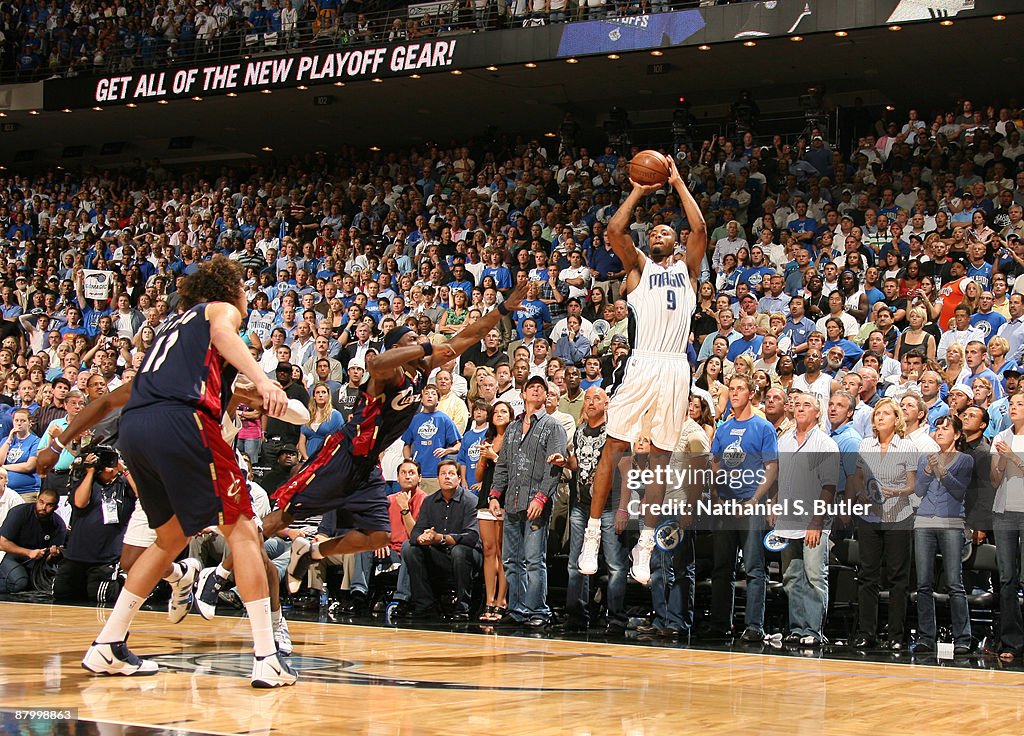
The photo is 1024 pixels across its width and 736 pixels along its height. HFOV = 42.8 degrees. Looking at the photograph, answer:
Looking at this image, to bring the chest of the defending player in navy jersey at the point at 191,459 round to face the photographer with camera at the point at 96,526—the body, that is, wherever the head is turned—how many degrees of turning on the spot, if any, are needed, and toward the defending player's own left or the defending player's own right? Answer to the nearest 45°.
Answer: approximately 45° to the defending player's own left

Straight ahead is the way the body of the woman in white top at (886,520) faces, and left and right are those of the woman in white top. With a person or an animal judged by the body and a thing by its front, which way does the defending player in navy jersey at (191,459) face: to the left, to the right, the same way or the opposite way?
the opposite way

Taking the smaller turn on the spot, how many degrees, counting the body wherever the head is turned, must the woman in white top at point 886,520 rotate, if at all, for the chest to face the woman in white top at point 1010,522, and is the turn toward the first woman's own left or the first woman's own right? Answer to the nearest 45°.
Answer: approximately 90° to the first woman's own left

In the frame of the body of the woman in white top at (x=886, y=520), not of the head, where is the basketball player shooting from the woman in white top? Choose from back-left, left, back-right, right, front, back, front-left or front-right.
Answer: front-right

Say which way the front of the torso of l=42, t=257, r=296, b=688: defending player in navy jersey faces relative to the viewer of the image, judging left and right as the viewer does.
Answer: facing away from the viewer and to the right of the viewer

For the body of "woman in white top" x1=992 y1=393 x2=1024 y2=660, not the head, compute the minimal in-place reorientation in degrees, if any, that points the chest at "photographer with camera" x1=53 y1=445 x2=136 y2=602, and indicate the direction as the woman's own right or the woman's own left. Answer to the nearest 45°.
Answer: approximately 45° to the woman's own right

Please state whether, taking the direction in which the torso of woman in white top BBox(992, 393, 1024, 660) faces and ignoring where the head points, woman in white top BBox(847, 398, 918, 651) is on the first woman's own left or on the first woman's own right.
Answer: on the first woman's own right

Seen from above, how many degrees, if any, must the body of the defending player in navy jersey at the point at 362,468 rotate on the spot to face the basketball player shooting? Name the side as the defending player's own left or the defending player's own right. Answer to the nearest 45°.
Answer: approximately 45° to the defending player's own left

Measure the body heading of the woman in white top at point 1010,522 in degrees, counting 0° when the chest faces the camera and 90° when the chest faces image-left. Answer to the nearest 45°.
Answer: approximately 45°

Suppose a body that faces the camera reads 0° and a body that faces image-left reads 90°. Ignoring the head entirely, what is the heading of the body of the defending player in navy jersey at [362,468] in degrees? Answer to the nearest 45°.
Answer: approximately 315°

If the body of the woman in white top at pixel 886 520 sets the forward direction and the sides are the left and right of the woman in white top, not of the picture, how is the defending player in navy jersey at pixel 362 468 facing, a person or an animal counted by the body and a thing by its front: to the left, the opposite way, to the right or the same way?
to the left

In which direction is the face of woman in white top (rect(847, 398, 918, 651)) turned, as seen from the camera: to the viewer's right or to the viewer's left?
to the viewer's left

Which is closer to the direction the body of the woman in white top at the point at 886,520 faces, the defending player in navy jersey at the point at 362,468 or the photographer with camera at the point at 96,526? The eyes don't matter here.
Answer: the defending player in navy jersey

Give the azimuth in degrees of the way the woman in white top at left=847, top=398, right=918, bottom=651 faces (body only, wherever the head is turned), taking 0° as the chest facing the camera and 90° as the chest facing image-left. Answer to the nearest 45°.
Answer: approximately 0°
